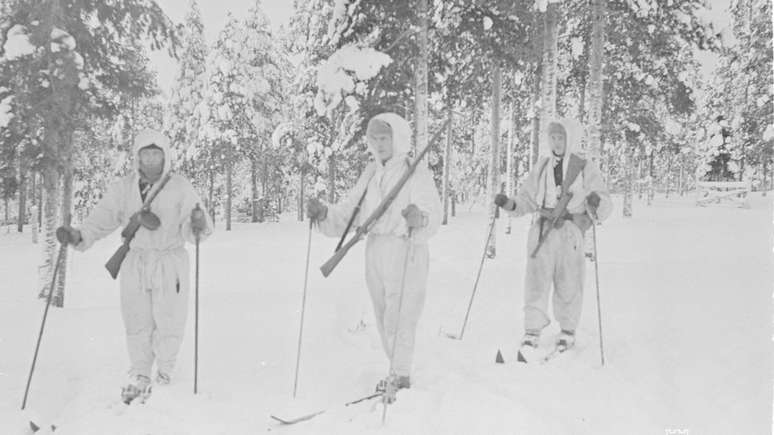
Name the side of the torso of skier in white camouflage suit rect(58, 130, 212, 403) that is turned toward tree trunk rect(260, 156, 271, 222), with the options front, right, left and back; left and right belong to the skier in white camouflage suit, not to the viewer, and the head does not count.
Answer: back

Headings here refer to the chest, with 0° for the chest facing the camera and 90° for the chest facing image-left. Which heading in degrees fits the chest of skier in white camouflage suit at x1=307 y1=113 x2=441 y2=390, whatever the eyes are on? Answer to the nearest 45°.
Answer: approximately 45°

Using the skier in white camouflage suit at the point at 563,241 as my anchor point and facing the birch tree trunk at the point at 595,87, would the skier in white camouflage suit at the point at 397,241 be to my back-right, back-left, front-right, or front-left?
back-left

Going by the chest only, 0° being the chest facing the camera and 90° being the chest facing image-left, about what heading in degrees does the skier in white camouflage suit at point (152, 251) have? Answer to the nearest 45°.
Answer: approximately 0°

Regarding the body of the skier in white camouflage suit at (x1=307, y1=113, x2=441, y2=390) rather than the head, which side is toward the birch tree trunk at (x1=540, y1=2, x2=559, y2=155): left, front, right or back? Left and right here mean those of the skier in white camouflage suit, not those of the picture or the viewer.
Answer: back

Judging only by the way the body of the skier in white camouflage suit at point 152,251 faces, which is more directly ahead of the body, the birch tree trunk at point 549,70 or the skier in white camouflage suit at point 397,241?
the skier in white camouflage suit

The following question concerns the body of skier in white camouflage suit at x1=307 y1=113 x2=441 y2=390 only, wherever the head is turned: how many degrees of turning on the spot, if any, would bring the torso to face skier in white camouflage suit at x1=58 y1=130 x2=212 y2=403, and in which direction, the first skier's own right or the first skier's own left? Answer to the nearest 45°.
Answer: approximately 45° to the first skier's own right

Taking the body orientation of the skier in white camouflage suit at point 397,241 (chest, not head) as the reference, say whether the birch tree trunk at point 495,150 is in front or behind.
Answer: behind

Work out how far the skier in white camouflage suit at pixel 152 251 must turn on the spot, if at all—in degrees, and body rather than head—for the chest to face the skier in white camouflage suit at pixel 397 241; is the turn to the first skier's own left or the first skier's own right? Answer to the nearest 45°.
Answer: approximately 45° to the first skier's own left

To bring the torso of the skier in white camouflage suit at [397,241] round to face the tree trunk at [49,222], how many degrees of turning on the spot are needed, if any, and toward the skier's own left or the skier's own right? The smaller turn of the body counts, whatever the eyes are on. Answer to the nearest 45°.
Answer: approximately 90° to the skier's own right

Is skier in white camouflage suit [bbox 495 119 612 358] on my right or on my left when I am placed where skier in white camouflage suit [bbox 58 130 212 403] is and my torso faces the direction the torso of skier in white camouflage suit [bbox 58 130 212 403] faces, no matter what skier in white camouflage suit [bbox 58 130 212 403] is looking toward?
on my left

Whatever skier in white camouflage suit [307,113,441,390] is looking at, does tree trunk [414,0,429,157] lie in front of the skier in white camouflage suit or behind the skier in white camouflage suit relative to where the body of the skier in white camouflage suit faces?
behind
